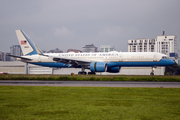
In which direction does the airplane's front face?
to the viewer's right
